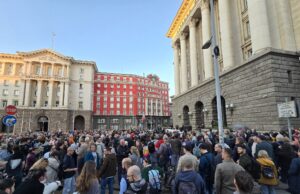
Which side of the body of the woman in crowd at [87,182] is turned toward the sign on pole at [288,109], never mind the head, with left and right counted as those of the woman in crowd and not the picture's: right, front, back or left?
right

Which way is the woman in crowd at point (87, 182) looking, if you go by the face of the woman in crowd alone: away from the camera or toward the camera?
away from the camera

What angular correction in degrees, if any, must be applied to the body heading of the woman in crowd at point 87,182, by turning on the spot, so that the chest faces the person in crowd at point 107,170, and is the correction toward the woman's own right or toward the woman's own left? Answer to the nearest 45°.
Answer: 0° — they already face them

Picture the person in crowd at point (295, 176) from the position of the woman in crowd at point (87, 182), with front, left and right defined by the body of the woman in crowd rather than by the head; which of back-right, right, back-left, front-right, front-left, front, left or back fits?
right

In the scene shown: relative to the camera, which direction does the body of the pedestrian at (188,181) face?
away from the camera

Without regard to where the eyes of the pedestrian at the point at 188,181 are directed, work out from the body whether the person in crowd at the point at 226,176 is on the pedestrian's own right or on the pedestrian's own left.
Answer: on the pedestrian's own right

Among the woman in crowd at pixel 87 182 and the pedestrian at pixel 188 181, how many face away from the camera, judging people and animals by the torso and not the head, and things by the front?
2

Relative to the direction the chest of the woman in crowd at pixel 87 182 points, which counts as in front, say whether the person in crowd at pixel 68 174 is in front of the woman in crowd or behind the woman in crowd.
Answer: in front

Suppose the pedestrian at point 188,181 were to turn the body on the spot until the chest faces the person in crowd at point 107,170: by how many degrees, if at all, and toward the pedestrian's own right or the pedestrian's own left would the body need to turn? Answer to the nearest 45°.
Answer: approximately 45° to the pedestrian's own left

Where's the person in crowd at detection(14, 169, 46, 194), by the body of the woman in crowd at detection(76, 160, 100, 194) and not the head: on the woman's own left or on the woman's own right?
on the woman's own left

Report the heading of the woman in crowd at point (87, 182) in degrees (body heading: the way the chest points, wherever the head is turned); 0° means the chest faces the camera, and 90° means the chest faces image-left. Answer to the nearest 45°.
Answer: approximately 180°
